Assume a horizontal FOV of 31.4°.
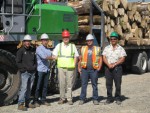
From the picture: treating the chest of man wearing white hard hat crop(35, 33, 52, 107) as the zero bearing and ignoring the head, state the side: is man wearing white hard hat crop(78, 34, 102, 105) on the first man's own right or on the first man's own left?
on the first man's own left

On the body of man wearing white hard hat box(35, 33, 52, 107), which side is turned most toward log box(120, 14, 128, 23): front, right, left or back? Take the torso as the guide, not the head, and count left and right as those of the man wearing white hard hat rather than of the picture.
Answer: left

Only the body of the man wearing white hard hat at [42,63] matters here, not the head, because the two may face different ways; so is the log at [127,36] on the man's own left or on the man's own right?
on the man's own left

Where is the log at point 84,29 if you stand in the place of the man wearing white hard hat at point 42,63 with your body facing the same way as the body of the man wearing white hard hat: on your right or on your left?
on your left

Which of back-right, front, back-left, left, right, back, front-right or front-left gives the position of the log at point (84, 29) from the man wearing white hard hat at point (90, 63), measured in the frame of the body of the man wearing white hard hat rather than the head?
back

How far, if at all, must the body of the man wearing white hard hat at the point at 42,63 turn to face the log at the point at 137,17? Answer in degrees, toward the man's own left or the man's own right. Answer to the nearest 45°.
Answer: approximately 90° to the man's own left

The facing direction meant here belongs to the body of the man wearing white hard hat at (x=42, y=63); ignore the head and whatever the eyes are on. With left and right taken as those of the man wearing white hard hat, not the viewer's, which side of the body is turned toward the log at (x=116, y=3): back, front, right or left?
left

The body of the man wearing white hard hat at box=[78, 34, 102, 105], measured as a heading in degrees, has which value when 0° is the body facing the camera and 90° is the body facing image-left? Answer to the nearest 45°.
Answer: approximately 0°

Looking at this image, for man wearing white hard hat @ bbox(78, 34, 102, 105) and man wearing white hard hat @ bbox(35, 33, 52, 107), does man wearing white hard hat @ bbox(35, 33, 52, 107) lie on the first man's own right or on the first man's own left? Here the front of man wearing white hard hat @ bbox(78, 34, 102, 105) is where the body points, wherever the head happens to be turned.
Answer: on the first man's own right

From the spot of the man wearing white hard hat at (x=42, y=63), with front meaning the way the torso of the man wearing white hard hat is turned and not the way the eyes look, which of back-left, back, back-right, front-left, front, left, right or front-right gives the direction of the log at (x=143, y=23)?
left
